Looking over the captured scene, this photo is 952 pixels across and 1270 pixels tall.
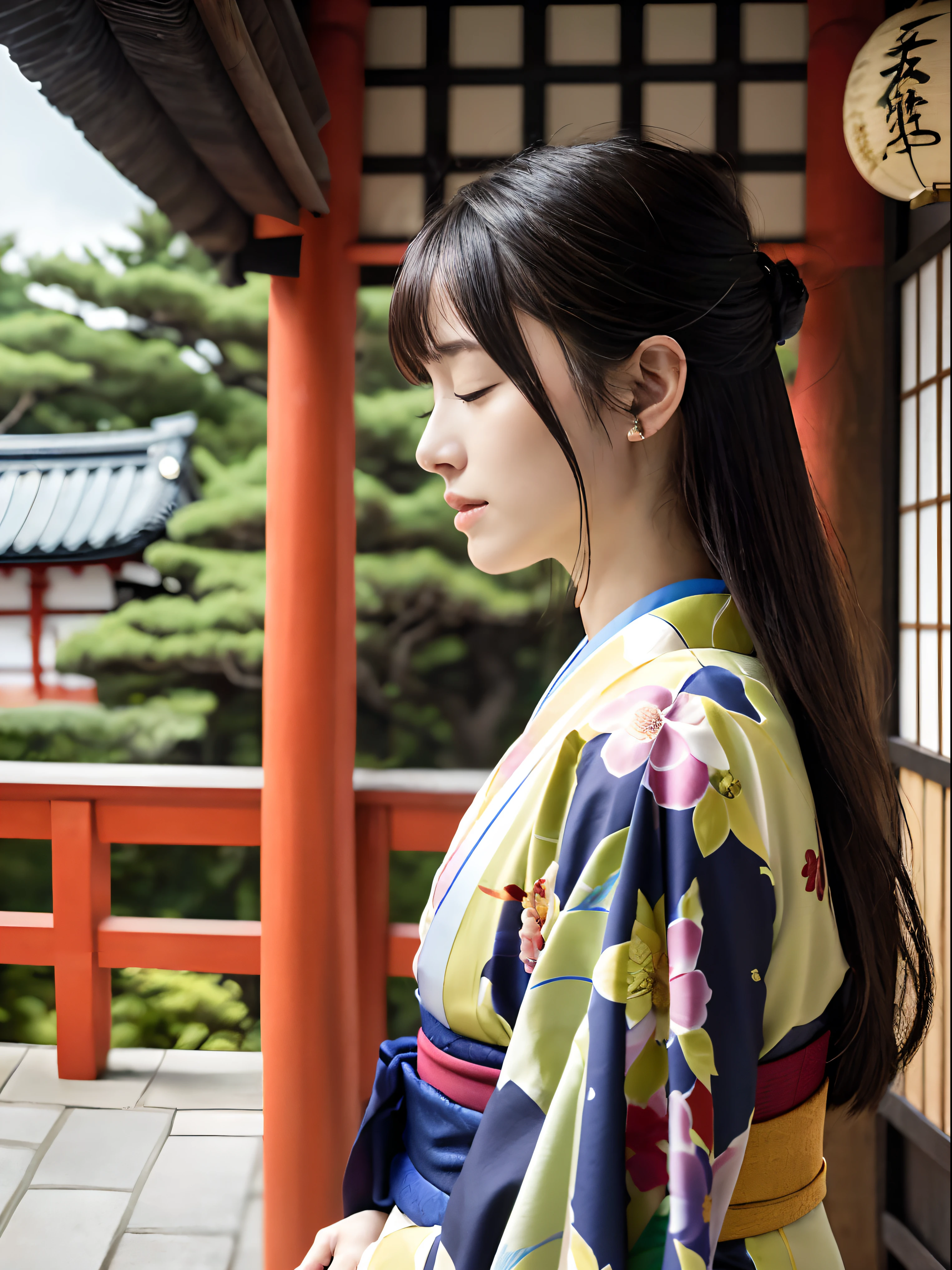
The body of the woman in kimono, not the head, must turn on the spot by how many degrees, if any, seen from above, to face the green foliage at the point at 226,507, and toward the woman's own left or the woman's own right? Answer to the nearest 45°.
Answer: approximately 45° to the woman's own right

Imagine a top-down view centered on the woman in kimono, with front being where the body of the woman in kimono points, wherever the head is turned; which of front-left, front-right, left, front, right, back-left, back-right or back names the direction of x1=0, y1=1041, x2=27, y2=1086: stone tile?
front-right

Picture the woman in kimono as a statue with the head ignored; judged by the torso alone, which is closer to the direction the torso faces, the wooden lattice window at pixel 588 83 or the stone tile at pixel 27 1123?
the stone tile

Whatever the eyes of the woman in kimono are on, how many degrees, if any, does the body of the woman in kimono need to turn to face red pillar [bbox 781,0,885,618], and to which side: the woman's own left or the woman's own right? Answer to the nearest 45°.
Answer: approximately 90° to the woman's own right

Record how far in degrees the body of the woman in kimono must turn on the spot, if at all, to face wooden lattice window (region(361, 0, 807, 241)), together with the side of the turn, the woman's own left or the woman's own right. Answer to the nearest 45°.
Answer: approximately 90° to the woman's own right

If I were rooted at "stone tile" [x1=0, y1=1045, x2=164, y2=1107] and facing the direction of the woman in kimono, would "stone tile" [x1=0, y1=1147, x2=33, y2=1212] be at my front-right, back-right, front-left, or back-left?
front-right

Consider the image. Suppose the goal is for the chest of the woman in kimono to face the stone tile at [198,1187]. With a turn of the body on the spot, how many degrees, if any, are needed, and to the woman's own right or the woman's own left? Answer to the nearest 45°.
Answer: approximately 45° to the woman's own right

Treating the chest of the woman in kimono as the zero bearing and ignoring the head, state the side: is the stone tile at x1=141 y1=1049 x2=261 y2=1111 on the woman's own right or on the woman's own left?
on the woman's own right

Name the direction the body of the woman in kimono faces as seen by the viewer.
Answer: to the viewer's left

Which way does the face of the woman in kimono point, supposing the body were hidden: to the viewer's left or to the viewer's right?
to the viewer's left
